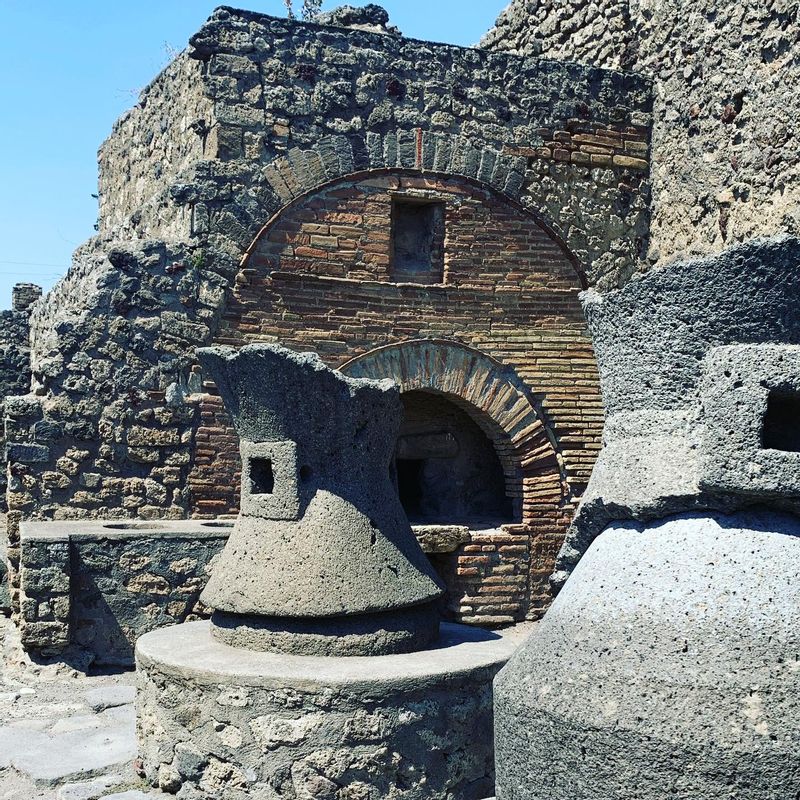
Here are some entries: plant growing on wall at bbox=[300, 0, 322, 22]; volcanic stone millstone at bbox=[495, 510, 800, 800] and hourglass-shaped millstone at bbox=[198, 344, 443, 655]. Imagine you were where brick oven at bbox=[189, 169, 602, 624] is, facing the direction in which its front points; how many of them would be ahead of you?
2

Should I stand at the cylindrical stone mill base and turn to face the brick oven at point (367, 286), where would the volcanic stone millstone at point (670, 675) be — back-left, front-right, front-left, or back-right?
back-right

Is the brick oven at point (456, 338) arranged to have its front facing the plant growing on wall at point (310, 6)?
no

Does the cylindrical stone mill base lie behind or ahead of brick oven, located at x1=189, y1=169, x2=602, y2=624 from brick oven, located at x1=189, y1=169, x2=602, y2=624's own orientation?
ahead

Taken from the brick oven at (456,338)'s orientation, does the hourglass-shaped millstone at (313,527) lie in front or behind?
in front

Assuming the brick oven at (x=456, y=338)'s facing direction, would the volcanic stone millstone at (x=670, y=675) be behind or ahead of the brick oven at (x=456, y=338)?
ahead

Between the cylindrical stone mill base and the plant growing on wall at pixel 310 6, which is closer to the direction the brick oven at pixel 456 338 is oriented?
the cylindrical stone mill base

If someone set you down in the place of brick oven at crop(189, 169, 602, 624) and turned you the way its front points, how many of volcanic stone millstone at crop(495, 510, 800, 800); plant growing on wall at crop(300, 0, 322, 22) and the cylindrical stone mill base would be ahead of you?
2

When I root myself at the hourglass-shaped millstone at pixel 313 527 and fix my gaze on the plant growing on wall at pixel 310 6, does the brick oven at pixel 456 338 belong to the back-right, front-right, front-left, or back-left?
front-right

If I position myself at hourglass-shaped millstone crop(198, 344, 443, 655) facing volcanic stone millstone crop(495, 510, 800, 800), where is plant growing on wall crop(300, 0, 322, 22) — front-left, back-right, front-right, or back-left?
back-left

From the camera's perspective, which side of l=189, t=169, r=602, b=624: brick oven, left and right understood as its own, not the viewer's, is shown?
front
